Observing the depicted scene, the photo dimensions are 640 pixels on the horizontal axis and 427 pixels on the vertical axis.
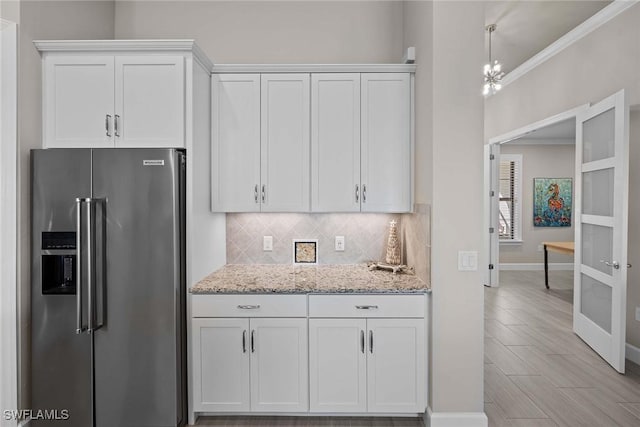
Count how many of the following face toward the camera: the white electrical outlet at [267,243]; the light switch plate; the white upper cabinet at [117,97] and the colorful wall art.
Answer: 4

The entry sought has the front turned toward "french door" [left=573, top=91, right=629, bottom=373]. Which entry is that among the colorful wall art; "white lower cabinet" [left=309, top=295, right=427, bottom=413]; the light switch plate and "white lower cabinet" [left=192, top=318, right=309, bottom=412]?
the colorful wall art

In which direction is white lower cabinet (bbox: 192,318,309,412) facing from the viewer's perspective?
toward the camera

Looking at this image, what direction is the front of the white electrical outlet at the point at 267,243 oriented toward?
toward the camera

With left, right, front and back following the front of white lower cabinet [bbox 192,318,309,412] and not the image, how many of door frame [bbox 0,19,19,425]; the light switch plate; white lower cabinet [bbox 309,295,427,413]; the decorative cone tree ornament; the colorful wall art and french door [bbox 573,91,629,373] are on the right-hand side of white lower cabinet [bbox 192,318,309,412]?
1

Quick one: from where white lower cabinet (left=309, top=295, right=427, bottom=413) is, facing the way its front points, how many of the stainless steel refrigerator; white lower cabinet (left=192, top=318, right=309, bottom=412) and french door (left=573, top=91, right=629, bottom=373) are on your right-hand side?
2

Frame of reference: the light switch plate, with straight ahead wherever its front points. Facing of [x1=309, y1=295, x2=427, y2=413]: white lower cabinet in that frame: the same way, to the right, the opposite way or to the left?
the same way

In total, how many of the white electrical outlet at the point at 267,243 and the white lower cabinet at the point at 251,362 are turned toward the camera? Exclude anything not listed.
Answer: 2

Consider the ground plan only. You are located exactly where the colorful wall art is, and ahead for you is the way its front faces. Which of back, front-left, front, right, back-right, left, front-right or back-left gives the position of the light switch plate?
front

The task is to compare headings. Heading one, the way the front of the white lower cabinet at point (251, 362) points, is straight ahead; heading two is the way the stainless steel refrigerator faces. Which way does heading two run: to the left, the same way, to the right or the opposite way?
the same way

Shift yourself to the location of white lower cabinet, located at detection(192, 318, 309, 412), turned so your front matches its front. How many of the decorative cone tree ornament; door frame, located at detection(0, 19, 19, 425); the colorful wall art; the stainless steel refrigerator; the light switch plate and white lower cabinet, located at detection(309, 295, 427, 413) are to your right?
2

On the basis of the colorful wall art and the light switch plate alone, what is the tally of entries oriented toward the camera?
2

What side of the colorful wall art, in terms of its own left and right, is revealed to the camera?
front

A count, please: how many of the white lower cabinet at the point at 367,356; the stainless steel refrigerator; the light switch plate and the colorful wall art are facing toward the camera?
4
